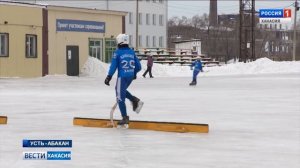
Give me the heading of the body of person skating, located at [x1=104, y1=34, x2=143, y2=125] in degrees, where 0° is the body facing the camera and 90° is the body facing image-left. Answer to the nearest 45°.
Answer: approximately 135°
